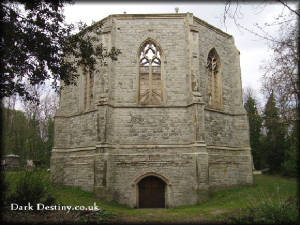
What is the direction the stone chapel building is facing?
toward the camera

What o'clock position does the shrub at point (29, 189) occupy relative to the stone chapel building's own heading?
The shrub is roughly at 1 o'clock from the stone chapel building.

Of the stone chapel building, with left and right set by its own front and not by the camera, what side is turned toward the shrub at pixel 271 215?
front

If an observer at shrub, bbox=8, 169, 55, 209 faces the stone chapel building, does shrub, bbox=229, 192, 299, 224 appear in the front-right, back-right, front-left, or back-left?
front-right
